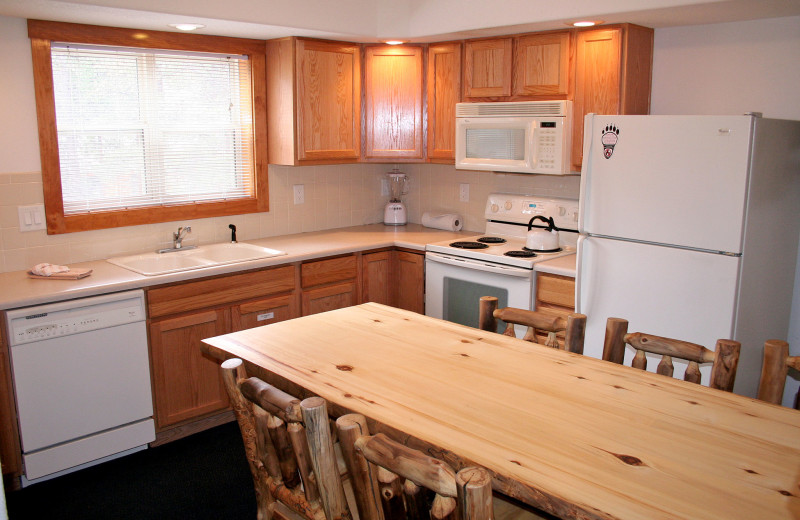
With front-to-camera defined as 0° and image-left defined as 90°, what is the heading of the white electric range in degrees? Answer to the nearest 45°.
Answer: approximately 45°

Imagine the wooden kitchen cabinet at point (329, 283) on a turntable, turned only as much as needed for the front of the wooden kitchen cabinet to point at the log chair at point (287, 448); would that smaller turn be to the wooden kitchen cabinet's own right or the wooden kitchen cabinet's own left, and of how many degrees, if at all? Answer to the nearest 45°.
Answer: approximately 45° to the wooden kitchen cabinet's own right

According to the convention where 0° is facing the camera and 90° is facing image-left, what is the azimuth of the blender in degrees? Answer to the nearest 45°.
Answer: approximately 0°

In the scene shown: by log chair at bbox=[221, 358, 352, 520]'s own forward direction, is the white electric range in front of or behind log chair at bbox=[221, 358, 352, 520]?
in front

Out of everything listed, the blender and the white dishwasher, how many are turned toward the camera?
2

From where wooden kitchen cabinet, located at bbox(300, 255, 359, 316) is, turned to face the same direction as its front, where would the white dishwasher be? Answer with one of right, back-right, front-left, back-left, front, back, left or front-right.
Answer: right

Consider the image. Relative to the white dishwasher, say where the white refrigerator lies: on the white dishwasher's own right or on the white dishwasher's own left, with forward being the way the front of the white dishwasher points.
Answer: on the white dishwasher's own left

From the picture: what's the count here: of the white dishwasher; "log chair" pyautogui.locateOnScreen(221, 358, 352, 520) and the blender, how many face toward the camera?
2

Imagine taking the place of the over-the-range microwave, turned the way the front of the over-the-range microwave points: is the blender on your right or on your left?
on your right
